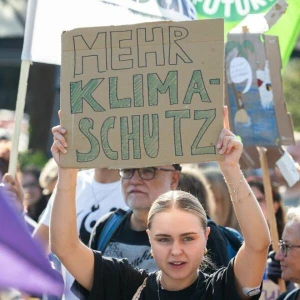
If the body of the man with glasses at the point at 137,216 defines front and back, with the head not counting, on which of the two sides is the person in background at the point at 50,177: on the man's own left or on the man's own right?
on the man's own right

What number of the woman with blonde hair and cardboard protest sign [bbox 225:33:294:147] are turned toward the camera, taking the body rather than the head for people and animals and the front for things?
2

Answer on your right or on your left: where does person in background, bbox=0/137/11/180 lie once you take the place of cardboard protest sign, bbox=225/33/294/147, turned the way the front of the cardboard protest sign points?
on your right

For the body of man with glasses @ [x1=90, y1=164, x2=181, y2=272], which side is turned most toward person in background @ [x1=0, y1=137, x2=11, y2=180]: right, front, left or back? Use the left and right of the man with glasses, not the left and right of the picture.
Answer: right
